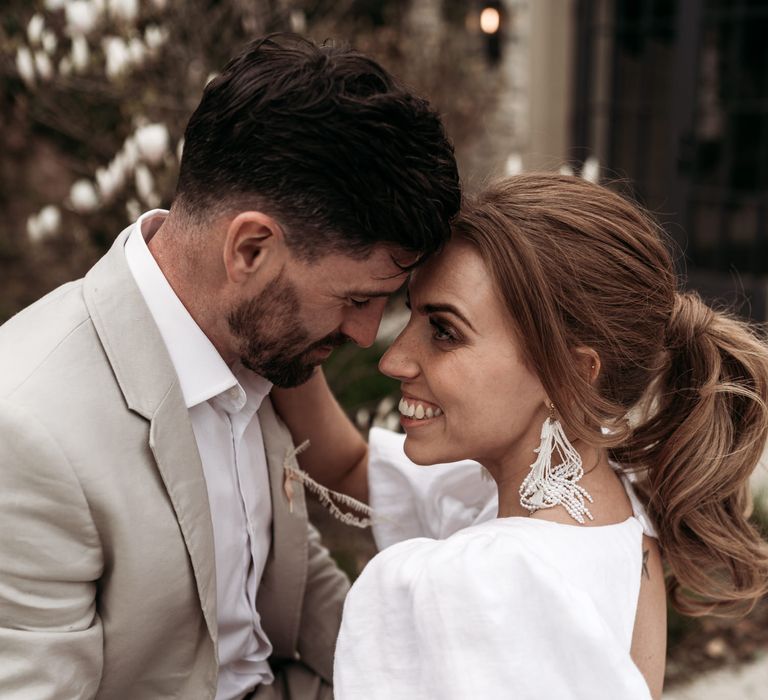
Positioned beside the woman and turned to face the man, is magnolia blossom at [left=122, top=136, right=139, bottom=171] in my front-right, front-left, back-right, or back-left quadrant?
front-right

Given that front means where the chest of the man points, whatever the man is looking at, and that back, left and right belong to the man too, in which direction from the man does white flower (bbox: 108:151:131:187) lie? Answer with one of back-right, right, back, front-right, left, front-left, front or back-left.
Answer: back-left

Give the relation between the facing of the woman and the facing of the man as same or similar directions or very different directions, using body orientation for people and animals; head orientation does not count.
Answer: very different directions

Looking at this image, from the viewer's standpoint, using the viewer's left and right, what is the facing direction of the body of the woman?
facing to the left of the viewer

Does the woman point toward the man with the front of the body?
yes

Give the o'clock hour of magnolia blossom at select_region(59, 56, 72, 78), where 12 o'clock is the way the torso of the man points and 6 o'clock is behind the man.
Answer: The magnolia blossom is roughly at 7 o'clock from the man.

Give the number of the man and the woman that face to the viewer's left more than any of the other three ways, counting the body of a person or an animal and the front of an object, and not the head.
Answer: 1

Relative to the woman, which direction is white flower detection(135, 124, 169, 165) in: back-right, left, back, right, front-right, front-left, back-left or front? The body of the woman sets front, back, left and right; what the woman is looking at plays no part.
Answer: front-right

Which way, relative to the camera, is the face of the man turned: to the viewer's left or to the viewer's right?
to the viewer's right

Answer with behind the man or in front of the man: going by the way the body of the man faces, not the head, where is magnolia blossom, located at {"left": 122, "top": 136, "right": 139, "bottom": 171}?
behind

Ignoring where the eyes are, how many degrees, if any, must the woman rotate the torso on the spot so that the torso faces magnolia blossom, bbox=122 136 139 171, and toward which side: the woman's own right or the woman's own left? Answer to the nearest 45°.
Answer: approximately 45° to the woman's own right

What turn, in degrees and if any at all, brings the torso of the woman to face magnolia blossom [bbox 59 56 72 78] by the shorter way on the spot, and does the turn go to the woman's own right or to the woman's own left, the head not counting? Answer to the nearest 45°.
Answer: approximately 45° to the woman's own right

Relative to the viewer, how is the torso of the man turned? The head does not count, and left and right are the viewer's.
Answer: facing the viewer and to the right of the viewer

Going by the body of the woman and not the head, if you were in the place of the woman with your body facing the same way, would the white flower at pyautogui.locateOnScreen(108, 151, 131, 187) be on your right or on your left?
on your right

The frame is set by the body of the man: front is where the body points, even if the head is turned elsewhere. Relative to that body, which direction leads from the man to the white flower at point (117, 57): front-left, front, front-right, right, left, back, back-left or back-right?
back-left
